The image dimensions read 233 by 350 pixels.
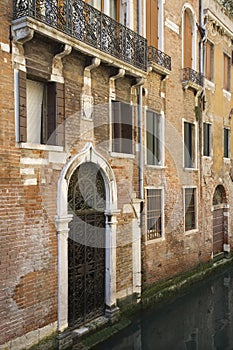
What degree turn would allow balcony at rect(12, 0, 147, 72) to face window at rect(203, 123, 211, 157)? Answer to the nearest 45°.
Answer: approximately 90° to its left

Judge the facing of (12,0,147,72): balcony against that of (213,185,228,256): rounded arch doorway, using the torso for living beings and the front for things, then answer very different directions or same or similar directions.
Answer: same or similar directions

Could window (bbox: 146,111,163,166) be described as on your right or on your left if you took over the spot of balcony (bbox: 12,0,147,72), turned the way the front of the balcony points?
on your left

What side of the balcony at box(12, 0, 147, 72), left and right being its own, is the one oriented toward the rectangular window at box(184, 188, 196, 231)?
left

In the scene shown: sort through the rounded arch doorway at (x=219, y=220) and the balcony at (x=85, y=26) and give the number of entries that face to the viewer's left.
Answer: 0

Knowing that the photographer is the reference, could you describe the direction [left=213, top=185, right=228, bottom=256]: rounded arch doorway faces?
facing the viewer and to the right of the viewer

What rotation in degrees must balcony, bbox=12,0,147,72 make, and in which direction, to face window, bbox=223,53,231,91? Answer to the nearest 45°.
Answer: approximately 90° to its left

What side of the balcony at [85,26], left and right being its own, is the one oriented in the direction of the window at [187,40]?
left

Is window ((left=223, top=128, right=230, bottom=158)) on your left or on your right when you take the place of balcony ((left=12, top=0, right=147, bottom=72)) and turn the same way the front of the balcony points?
on your left

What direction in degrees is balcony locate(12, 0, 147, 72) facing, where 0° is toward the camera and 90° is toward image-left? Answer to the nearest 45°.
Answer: approximately 315°
